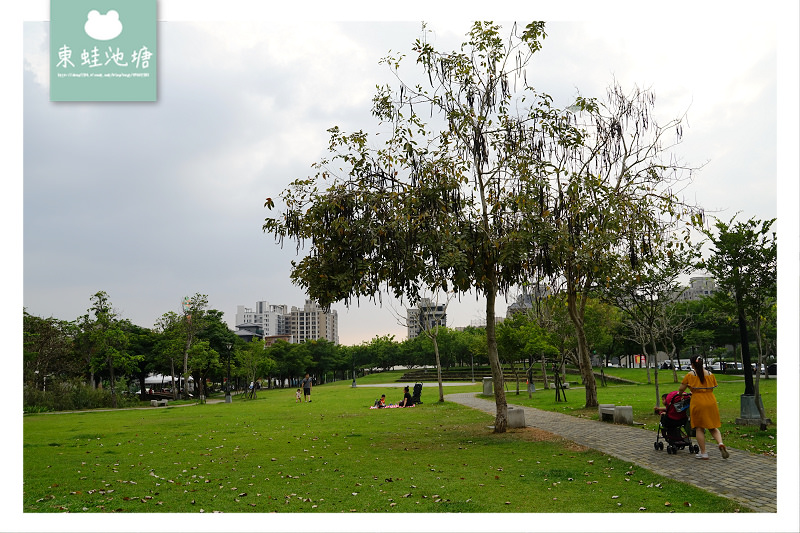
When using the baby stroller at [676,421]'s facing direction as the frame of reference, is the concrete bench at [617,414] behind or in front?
in front

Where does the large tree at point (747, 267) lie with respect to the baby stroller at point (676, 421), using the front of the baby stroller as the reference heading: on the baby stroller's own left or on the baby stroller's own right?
on the baby stroller's own right

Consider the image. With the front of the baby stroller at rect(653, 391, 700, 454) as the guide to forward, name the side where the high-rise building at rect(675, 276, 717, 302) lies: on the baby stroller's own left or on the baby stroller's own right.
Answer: on the baby stroller's own right

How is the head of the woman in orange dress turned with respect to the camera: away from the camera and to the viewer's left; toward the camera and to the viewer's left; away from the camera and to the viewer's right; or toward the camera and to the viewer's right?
away from the camera and to the viewer's left

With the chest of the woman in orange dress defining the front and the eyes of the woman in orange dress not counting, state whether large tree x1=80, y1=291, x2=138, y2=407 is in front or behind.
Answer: in front

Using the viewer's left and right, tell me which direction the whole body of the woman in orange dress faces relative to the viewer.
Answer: facing away from the viewer and to the left of the viewer

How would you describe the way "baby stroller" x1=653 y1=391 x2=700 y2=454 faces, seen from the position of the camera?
facing away from the viewer and to the left of the viewer
